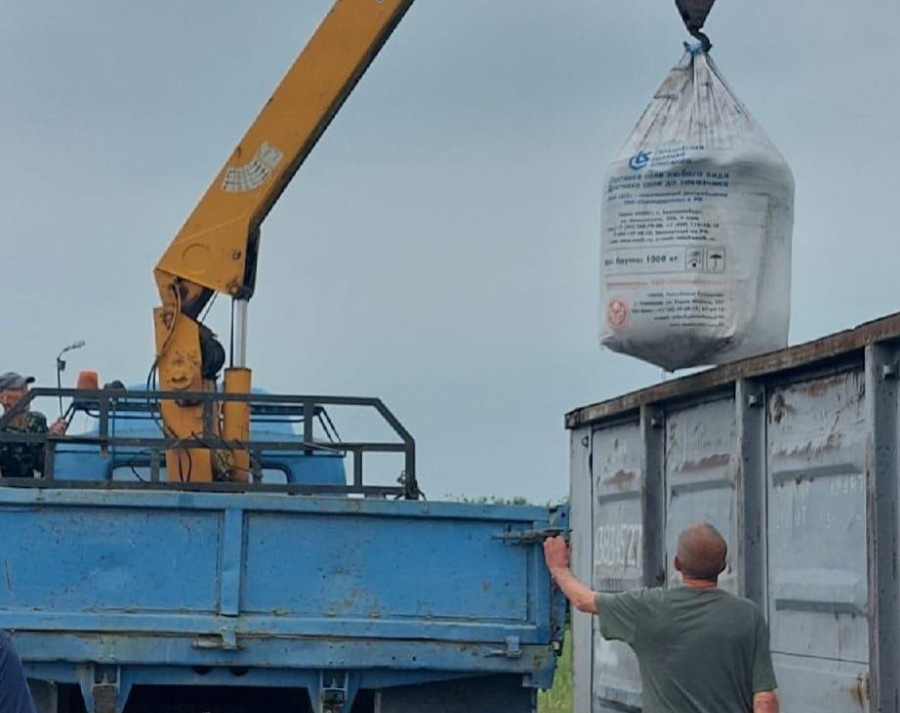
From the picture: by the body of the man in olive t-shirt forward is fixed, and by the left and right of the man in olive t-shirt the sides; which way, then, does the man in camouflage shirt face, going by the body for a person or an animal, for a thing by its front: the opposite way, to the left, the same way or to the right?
to the right

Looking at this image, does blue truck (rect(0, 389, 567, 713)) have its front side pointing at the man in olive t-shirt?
no

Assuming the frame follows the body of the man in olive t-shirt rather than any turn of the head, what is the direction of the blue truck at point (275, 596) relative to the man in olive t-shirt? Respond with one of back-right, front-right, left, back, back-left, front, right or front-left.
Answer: front-left

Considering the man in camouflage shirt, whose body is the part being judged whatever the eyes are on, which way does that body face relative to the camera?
to the viewer's right

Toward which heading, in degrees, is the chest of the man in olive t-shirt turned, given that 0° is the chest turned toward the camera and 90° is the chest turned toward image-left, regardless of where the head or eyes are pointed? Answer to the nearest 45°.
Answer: approximately 180°

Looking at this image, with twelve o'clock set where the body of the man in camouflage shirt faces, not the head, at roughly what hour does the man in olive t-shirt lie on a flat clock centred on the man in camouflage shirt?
The man in olive t-shirt is roughly at 2 o'clock from the man in camouflage shirt.

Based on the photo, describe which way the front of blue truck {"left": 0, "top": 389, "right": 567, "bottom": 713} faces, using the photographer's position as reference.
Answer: facing away from the viewer

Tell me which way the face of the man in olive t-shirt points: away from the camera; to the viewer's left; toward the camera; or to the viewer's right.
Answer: away from the camera
